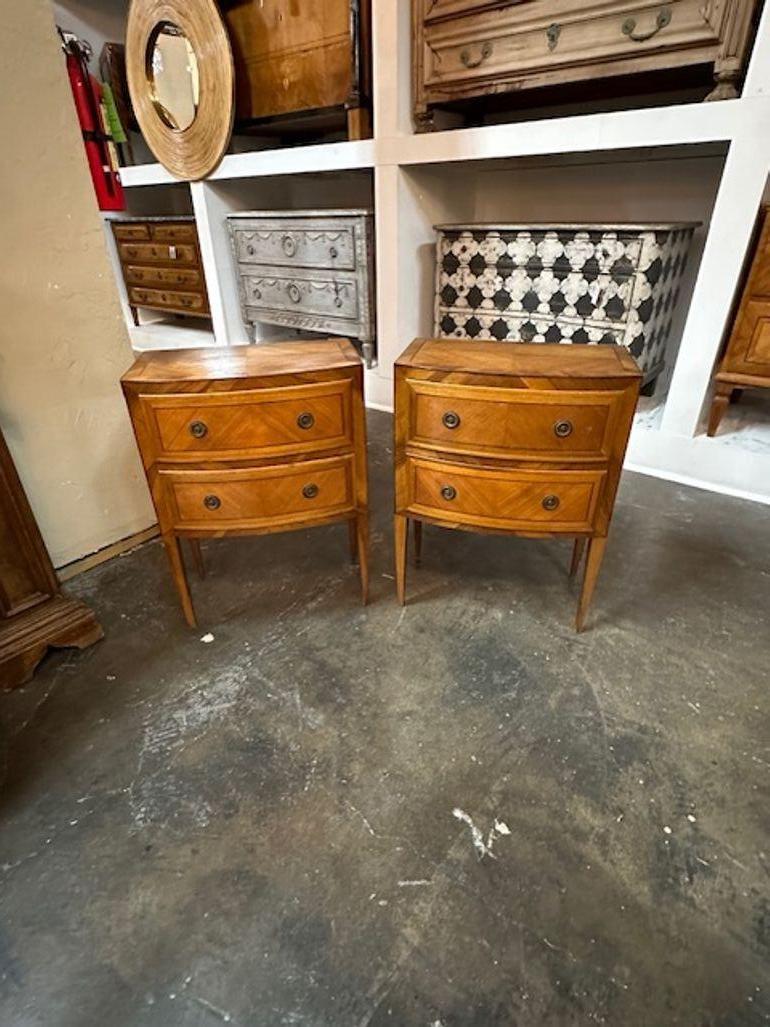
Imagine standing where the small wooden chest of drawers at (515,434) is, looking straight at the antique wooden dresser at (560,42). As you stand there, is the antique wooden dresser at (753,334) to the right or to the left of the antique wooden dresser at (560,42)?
right

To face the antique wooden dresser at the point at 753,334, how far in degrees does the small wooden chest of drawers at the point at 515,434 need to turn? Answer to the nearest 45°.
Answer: approximately 135° to its left

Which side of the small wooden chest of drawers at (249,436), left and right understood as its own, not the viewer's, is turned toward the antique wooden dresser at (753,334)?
left

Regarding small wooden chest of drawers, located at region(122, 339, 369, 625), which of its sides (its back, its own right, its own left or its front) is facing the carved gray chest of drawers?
back

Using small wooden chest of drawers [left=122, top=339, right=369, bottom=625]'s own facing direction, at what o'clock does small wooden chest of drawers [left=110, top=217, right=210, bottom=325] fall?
small wooden chest of drawers [left=110, top=217, right=210, bottom=325] is roughly at 6 o'clock from small wooden chest of drawers [left=122, top=339, right=369, bottom=625].

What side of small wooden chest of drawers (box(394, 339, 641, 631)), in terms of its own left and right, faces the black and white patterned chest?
back

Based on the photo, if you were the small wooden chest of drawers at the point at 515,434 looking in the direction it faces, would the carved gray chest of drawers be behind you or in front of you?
behind

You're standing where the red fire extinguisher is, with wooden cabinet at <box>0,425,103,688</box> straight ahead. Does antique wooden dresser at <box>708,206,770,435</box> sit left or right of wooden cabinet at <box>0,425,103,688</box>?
left

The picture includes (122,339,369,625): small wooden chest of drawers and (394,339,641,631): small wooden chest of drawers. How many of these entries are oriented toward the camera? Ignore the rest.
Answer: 2

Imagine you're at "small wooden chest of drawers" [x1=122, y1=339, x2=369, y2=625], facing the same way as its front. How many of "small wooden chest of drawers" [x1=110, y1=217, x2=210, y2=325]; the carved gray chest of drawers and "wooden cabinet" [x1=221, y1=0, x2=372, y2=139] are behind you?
3

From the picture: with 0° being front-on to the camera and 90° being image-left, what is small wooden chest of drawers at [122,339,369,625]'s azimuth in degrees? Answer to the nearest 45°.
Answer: approximately 0°

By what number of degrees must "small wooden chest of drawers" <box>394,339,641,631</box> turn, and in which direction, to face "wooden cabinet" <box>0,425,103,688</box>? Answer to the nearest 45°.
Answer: approximately 90° to its right
